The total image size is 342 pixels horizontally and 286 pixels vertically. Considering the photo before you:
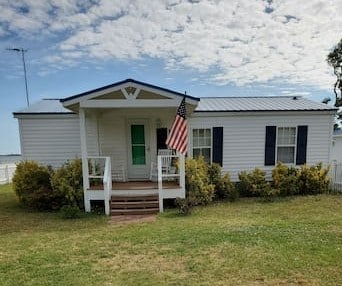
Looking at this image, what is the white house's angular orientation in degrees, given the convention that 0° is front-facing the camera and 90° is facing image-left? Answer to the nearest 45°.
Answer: approximately 0°

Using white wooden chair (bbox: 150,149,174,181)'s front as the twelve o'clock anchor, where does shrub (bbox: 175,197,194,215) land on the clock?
The shrub is roughly at 10 o'clock from the white wooden chair.

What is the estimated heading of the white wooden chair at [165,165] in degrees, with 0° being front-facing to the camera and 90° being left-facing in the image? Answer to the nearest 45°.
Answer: approximately 45°

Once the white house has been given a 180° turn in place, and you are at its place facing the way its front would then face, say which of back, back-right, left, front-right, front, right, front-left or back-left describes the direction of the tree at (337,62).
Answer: front-right

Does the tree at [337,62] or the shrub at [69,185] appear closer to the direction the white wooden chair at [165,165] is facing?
the shrub

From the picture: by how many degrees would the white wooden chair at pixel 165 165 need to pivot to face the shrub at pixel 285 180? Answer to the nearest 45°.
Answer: approximately 135° to its left
